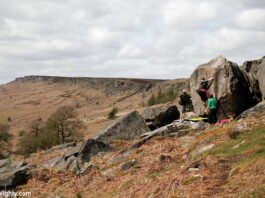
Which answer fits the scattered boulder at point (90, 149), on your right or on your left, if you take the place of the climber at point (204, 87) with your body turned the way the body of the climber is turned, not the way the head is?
on your left

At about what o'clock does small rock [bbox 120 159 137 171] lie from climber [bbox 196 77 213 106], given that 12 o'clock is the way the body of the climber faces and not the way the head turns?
The small rock is roughly at 7 o'clock from the climber.

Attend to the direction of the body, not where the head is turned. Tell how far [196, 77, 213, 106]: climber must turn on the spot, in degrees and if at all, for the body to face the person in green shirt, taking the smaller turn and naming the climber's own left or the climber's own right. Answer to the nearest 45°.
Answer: approximately 180°

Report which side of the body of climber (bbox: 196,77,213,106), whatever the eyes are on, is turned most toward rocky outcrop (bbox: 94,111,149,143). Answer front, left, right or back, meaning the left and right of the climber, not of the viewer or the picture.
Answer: left

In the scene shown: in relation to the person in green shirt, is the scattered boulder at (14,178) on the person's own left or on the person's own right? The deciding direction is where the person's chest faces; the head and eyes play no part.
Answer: on the person's own left

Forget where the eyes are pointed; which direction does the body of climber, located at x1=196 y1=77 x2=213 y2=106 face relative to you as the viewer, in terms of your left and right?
facing away from the viewer

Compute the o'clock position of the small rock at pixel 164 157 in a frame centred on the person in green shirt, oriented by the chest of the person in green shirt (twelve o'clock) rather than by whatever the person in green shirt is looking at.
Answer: The small rock is roughly at 8 o'clock from the person in green shirt.
